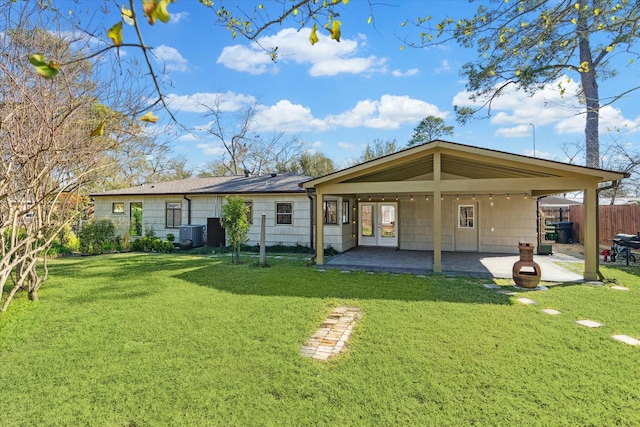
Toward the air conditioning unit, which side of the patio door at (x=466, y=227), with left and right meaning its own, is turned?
right

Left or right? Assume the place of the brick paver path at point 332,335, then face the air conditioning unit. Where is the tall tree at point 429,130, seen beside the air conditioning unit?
right

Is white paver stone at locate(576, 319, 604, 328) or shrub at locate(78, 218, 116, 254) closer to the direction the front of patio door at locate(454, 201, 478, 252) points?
the white paver stone

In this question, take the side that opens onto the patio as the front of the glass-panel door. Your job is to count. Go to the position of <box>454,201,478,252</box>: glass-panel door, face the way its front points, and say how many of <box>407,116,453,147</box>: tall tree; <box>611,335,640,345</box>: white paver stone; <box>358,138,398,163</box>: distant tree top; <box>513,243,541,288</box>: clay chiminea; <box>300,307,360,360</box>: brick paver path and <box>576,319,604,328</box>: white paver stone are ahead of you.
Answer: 4

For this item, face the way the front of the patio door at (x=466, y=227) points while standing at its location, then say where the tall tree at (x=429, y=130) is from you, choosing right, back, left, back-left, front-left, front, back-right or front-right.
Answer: back

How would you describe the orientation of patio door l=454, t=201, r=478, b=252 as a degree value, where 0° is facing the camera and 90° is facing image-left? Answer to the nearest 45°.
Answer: approximately 0°

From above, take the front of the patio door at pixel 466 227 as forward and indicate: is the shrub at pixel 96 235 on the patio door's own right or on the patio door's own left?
on the patio door's own right

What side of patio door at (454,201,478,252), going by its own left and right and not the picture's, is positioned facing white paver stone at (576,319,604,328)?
front

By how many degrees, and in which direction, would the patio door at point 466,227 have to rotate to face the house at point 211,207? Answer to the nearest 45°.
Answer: approximately 90° to its right

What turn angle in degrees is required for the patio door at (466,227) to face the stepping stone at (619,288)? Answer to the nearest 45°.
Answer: approximately 45° to its left

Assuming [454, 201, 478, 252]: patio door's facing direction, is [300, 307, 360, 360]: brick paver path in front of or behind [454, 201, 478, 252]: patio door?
in front

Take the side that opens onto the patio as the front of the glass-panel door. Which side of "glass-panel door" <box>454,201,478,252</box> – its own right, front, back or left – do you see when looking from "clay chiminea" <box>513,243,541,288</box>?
front

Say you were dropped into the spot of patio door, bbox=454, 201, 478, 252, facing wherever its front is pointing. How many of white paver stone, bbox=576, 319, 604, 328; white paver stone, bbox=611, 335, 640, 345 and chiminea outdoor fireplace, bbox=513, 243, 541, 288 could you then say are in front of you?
3

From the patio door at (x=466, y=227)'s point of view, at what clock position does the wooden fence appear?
The wooden fence is roughly at 8 o'clock from the patio door.

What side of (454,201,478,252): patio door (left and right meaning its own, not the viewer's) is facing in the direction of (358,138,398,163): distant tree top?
back

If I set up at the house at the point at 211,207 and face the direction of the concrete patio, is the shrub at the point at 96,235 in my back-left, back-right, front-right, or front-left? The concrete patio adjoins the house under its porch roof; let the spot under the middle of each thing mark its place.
back-right

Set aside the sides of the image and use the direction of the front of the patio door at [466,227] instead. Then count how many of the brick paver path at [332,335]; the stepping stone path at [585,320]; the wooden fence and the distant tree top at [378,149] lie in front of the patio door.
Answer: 2

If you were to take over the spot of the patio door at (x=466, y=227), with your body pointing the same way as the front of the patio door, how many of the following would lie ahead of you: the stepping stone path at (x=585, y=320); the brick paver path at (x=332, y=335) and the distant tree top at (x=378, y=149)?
2
